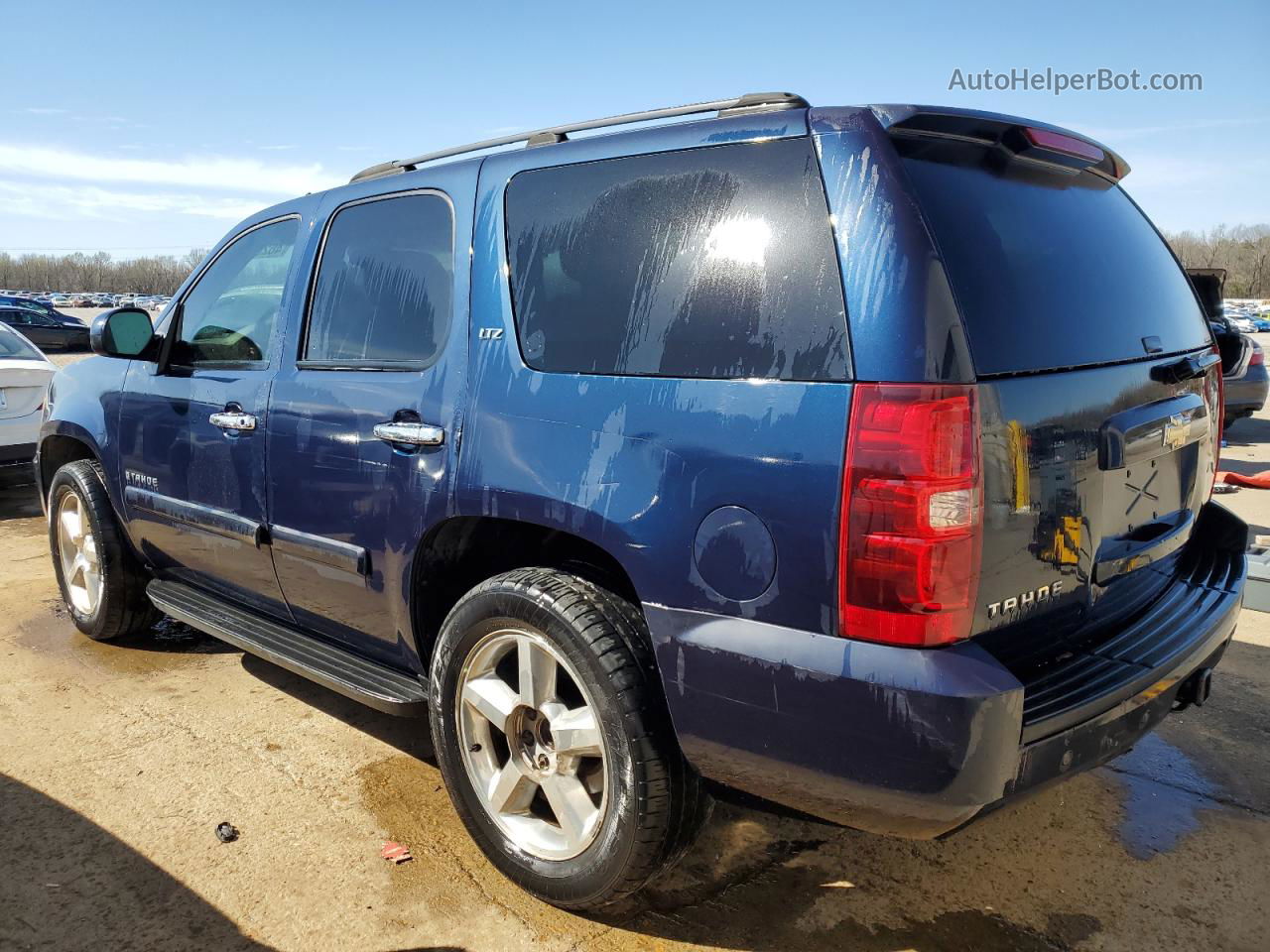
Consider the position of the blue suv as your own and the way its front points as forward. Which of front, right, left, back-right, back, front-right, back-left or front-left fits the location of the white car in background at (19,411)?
front

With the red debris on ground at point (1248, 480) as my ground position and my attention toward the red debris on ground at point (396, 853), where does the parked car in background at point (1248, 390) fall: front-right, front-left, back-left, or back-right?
back-right

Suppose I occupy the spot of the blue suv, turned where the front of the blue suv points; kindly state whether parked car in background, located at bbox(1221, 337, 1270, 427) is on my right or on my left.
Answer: on my right

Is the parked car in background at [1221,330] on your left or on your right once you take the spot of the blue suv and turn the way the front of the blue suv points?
on your right

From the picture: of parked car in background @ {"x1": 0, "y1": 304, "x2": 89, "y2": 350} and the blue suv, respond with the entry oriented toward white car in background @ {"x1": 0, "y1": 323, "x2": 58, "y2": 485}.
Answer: the blue suv

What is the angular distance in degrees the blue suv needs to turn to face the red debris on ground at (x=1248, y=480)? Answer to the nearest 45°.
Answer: approximately 90° to its right

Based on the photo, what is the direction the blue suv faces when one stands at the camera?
facing away from the viewer and to the left of the viewer
